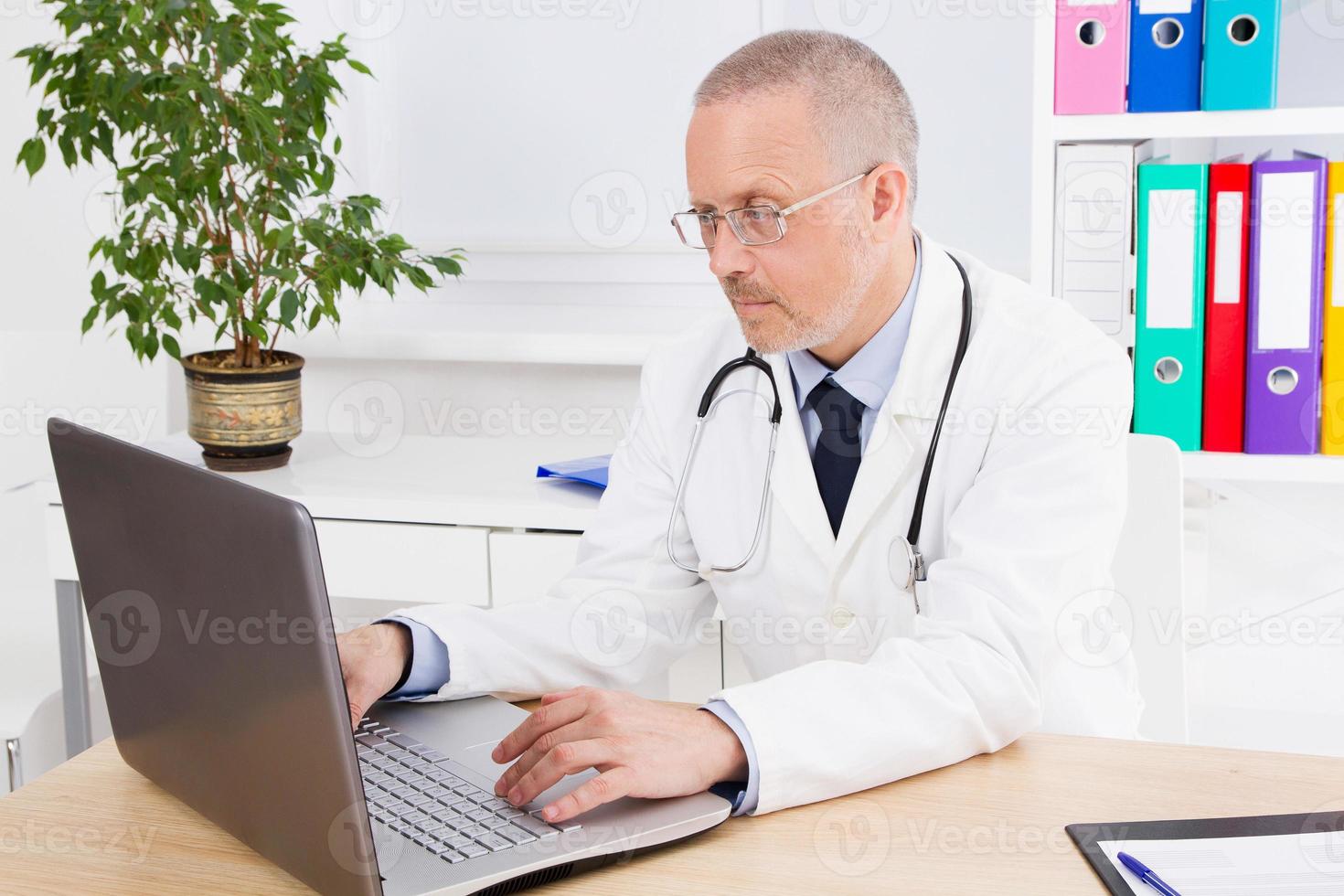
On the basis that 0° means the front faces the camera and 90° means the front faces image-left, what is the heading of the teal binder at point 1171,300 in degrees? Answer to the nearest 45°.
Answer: approximately 0°

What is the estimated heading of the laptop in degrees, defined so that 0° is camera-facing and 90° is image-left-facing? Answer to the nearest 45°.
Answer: approximately 225°

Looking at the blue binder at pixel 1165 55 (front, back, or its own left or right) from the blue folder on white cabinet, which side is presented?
right

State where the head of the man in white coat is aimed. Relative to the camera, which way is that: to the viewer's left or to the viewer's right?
to the viewer's left

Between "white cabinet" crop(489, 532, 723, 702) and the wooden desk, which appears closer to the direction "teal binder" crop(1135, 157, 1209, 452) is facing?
the wooden desk

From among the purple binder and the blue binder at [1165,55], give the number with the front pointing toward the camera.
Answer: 2

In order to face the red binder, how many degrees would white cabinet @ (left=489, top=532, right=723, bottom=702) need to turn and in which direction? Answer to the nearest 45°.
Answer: approximately 90° to its left

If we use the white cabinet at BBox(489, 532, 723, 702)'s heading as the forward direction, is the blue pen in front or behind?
in front
